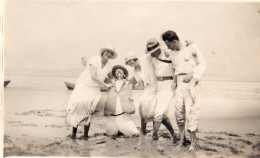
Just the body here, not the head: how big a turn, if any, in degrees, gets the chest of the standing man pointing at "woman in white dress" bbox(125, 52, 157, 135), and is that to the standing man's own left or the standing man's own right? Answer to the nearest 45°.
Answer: approximately 45° to the standing man's own right

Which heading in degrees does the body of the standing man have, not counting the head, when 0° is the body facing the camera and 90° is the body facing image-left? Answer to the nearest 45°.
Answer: approximately 45°

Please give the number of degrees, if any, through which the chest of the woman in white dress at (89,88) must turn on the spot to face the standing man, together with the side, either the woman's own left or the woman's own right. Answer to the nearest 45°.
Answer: approximately 45° to the woman's own left

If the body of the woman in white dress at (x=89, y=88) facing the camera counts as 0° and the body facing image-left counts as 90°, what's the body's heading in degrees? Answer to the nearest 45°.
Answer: approximately 315°

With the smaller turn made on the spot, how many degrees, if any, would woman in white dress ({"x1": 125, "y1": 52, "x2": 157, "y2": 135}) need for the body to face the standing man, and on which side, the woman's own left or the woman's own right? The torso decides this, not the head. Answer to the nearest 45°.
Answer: approximately 135° to the woman's own left

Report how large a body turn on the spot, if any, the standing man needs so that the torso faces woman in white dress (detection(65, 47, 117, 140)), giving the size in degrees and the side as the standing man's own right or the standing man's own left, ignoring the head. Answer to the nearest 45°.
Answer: approximately 45° to the standing man's own right

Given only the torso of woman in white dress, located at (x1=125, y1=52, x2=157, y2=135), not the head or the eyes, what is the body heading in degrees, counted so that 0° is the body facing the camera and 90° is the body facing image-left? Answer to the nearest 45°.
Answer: approximately 45°
